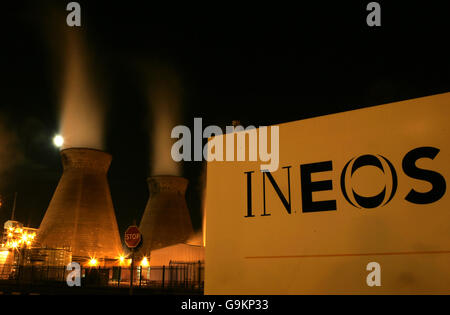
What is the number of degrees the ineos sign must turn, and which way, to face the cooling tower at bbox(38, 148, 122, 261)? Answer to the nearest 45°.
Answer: approximately 90° to its right

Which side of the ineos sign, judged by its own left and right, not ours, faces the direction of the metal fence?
right

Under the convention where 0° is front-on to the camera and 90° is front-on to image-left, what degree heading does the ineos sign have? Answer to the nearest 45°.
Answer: approximately 45°

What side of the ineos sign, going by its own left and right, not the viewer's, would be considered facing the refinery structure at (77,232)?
right
